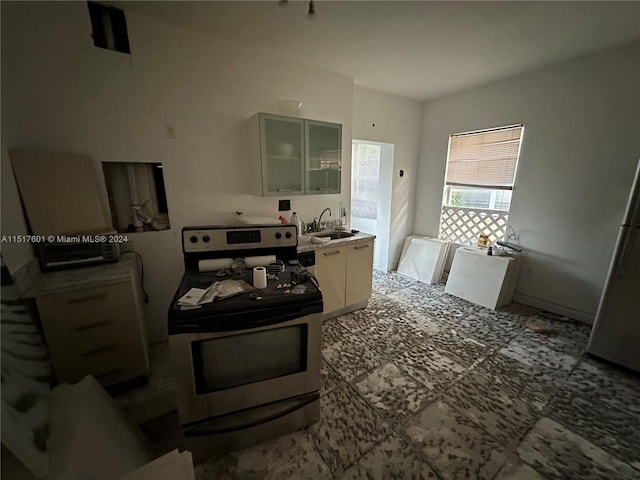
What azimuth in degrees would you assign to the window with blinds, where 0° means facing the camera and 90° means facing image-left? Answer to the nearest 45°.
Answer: approximately 45°

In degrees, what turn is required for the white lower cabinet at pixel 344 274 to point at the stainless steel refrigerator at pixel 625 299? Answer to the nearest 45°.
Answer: approximately 45° to its left

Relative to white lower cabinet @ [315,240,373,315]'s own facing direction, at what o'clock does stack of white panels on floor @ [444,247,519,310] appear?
The stack of white panels on floor is roughly at 10 o'clock from the white lower cabinet.

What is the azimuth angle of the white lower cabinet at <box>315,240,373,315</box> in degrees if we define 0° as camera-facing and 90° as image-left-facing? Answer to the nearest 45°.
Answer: approximately 315°

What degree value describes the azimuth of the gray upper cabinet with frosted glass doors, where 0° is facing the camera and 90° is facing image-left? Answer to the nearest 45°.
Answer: approximately 315°

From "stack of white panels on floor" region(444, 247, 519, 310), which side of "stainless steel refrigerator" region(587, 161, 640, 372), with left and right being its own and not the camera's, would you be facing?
right

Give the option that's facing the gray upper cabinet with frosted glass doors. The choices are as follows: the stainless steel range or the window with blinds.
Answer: the window with blinds

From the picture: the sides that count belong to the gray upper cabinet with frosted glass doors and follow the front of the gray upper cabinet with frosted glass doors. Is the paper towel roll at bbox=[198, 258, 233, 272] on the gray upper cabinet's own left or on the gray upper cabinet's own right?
on the gray upper cabinet's own right

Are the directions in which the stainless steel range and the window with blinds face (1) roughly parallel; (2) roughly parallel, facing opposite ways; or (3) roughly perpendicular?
roughly perpendicular

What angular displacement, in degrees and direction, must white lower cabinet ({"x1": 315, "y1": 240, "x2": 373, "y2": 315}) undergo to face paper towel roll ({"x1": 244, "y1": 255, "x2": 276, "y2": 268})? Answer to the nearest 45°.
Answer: approximately 90° to its right

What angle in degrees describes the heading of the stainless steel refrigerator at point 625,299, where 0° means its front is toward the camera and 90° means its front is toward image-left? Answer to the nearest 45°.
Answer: approximately 45°

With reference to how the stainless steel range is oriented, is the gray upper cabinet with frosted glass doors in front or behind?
behind
